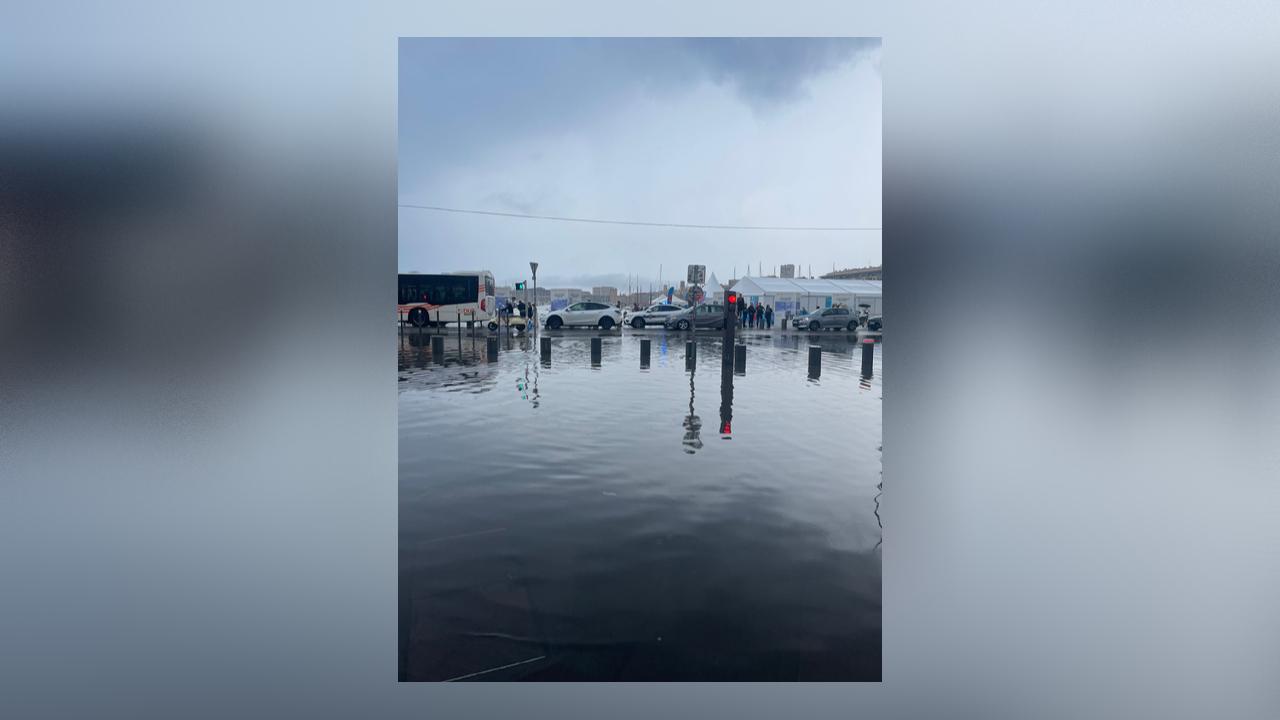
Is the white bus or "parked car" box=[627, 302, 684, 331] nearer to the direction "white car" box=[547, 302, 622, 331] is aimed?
the white bus

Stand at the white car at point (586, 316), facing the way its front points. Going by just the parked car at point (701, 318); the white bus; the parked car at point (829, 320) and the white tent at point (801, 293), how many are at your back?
3

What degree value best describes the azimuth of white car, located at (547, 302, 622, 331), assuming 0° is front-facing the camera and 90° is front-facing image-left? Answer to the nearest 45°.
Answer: approximately 90°
